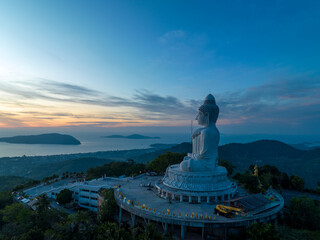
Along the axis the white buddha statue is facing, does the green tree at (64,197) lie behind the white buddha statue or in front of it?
in front

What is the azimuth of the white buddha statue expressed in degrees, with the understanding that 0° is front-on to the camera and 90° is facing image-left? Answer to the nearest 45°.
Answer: approximately 90°

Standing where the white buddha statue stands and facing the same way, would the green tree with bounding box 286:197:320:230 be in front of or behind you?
behind

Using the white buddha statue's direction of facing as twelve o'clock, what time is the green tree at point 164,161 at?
The green tree is roughly at 2 o'clock from the white buddha statue.

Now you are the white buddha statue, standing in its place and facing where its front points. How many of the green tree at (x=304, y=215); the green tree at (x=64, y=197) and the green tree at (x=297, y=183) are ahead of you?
1

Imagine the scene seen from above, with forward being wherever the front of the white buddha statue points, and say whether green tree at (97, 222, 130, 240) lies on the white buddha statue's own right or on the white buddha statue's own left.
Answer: on the white buddha statue's own left

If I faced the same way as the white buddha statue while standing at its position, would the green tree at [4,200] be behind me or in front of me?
in front

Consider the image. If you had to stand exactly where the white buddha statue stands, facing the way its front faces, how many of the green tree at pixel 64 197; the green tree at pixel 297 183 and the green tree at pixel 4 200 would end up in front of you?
2

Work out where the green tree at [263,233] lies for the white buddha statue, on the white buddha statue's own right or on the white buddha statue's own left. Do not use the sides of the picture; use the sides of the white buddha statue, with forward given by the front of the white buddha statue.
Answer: on the white buddha statue's own left
